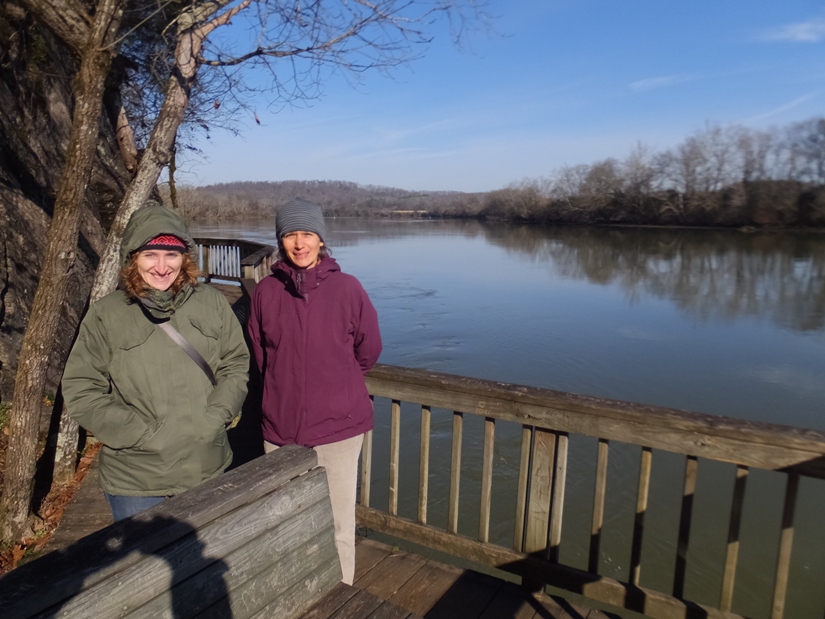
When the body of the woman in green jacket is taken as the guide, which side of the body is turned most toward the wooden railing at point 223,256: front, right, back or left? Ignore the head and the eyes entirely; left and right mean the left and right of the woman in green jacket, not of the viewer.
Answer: back

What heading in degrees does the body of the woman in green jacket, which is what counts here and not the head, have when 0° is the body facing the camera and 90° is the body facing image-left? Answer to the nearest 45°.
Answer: approximately 0°

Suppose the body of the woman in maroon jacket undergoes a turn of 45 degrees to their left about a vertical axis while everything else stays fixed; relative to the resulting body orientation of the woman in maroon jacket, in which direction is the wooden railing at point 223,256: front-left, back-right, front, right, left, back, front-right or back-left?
back-left

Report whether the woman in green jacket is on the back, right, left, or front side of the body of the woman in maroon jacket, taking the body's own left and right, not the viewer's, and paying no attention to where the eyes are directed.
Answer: right

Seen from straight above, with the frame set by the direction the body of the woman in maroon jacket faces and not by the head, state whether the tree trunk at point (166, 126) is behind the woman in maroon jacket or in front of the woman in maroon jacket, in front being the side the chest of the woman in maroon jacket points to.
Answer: behind

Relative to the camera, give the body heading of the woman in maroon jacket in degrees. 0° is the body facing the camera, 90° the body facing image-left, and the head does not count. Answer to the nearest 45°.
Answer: approximately 0°

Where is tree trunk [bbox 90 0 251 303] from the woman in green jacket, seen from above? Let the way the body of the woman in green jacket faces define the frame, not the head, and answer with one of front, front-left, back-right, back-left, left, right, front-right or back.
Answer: back

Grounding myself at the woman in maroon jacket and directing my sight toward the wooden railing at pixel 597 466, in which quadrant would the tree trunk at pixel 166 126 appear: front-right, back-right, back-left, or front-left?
back-left

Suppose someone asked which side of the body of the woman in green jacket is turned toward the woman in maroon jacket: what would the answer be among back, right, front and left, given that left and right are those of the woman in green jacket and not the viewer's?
left

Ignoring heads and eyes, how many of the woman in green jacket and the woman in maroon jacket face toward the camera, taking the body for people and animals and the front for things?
2
